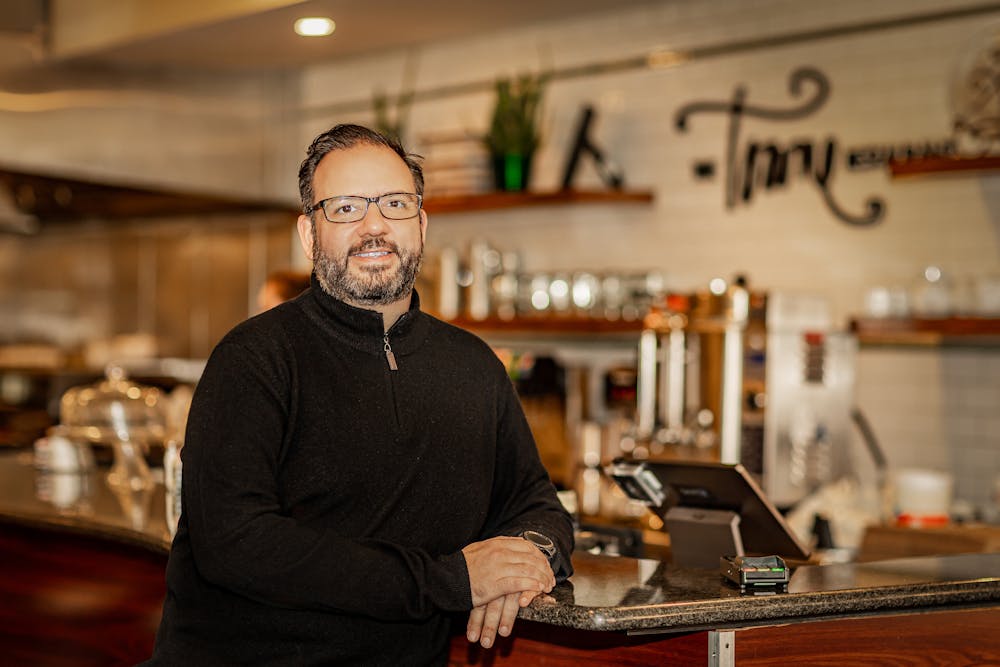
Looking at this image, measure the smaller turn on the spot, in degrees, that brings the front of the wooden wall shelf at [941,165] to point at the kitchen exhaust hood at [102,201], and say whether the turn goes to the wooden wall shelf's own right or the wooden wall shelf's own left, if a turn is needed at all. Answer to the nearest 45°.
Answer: approximately 90° to the wooden wall shelf's own right

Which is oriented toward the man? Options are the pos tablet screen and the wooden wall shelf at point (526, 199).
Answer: the wooden wall shelf

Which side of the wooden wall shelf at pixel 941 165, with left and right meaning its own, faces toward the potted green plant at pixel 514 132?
right

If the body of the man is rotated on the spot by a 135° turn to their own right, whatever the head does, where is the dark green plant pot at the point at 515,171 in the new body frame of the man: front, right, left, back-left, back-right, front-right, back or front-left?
right

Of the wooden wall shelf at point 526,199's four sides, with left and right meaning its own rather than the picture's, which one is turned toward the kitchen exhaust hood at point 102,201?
right

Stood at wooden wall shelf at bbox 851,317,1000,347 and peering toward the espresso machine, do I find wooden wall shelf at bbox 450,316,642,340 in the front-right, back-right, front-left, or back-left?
front-right

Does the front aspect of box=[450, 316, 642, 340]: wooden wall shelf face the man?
yes

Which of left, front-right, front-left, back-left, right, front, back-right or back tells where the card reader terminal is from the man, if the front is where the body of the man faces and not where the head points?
front-left

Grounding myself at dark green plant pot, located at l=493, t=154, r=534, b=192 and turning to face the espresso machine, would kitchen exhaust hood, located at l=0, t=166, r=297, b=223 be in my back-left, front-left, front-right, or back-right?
back-right

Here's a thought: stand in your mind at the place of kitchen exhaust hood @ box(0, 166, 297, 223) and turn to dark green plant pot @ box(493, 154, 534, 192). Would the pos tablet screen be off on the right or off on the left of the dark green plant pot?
right

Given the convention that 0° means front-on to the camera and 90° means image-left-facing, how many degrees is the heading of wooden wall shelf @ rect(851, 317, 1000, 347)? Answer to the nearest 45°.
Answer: approximately 0°

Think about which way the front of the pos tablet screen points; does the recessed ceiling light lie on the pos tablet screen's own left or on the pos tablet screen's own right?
on the pos tablet screen's own left

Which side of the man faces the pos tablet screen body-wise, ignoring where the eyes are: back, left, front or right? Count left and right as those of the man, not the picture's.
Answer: left

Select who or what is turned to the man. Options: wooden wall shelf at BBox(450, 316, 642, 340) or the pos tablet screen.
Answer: the wooden wall shelf

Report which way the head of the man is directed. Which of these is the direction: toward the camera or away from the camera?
toward the camera

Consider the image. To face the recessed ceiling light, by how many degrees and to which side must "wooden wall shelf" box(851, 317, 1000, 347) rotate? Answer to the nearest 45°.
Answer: approximately 90° to its right

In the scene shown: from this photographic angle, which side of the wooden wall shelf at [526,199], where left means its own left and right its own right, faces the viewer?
front

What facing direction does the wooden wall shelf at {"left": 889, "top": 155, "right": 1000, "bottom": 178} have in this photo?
toward the camera
